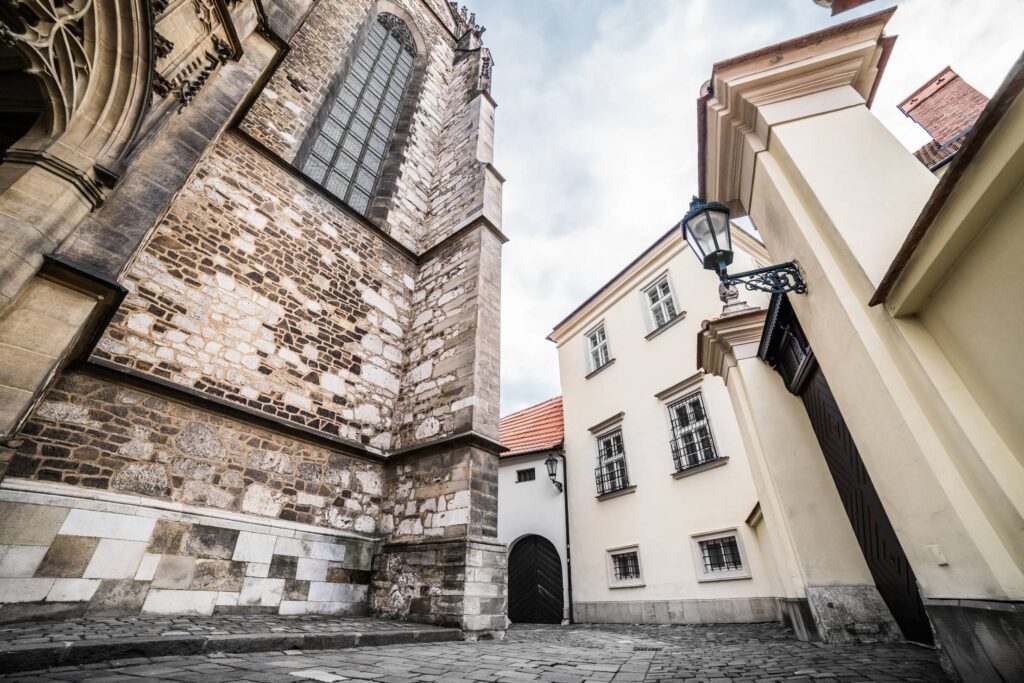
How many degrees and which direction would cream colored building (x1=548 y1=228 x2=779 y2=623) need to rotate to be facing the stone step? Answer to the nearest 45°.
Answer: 0° — it already faces it

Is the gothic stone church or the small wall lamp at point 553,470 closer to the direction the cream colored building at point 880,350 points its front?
the gothic stone church

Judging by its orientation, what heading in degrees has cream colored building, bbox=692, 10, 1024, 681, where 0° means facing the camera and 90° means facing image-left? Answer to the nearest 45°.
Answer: approximately 45°

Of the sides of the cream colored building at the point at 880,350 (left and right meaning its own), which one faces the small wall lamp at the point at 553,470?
right

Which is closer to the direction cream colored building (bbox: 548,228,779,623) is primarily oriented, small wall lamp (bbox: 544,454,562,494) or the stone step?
the stone step

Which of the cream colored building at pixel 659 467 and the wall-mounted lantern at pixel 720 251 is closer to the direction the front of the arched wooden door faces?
the wall-mounted lantern

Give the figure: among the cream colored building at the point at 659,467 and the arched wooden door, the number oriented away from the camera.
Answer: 0

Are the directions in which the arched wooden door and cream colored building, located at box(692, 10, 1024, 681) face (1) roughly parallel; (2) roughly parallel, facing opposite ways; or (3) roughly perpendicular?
roughly perpendicular

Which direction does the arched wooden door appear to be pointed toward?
toward the camera

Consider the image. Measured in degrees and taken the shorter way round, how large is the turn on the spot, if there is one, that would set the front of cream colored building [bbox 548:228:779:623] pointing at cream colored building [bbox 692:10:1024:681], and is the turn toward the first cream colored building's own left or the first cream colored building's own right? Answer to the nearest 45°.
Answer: approximately 45° to the first cream colored building's own left

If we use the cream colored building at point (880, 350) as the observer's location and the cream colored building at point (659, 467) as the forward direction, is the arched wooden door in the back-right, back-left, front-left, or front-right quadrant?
front-left

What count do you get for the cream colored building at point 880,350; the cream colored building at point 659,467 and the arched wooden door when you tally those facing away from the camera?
0

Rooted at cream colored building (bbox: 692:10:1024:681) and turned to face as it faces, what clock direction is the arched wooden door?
The arched wooden door is roughly at 3 o'clock from the cream colored building.

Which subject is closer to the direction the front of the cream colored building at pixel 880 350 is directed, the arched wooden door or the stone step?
the stone step

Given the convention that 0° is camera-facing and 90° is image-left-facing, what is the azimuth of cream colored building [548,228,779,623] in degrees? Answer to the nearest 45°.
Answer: approximately 45°

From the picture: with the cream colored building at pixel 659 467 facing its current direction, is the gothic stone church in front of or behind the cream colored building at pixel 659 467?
in front

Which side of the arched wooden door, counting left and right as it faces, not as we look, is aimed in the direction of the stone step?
front

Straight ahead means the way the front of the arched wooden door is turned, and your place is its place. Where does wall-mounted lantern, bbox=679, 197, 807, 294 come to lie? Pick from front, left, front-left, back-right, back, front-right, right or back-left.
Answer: front
